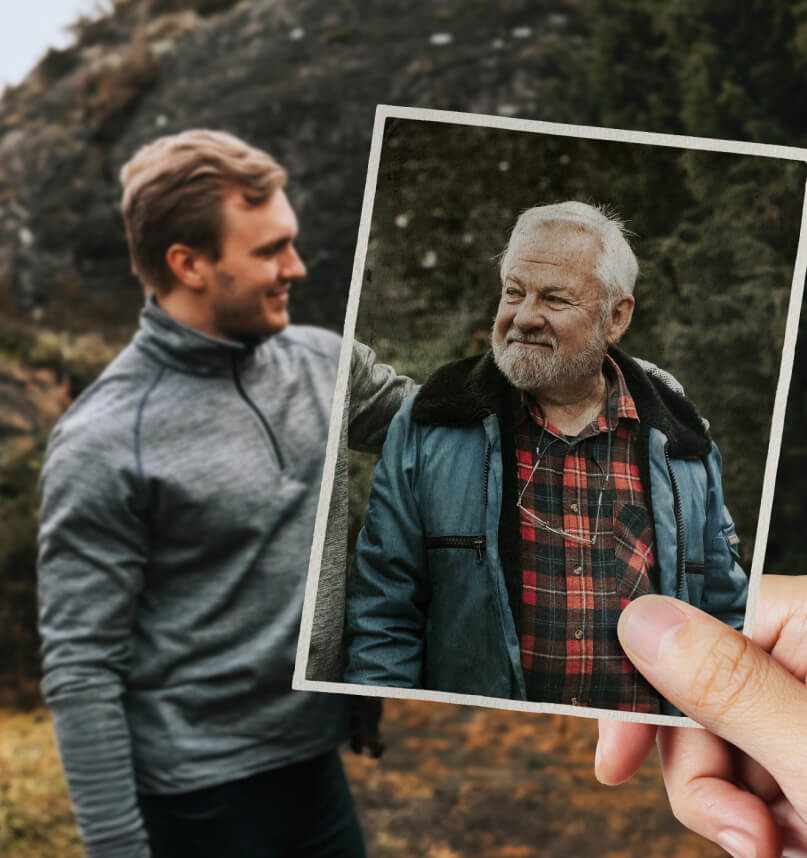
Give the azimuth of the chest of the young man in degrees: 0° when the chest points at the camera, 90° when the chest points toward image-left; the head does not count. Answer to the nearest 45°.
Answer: approximately 315°

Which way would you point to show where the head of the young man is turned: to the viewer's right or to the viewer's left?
to the viewer's right
